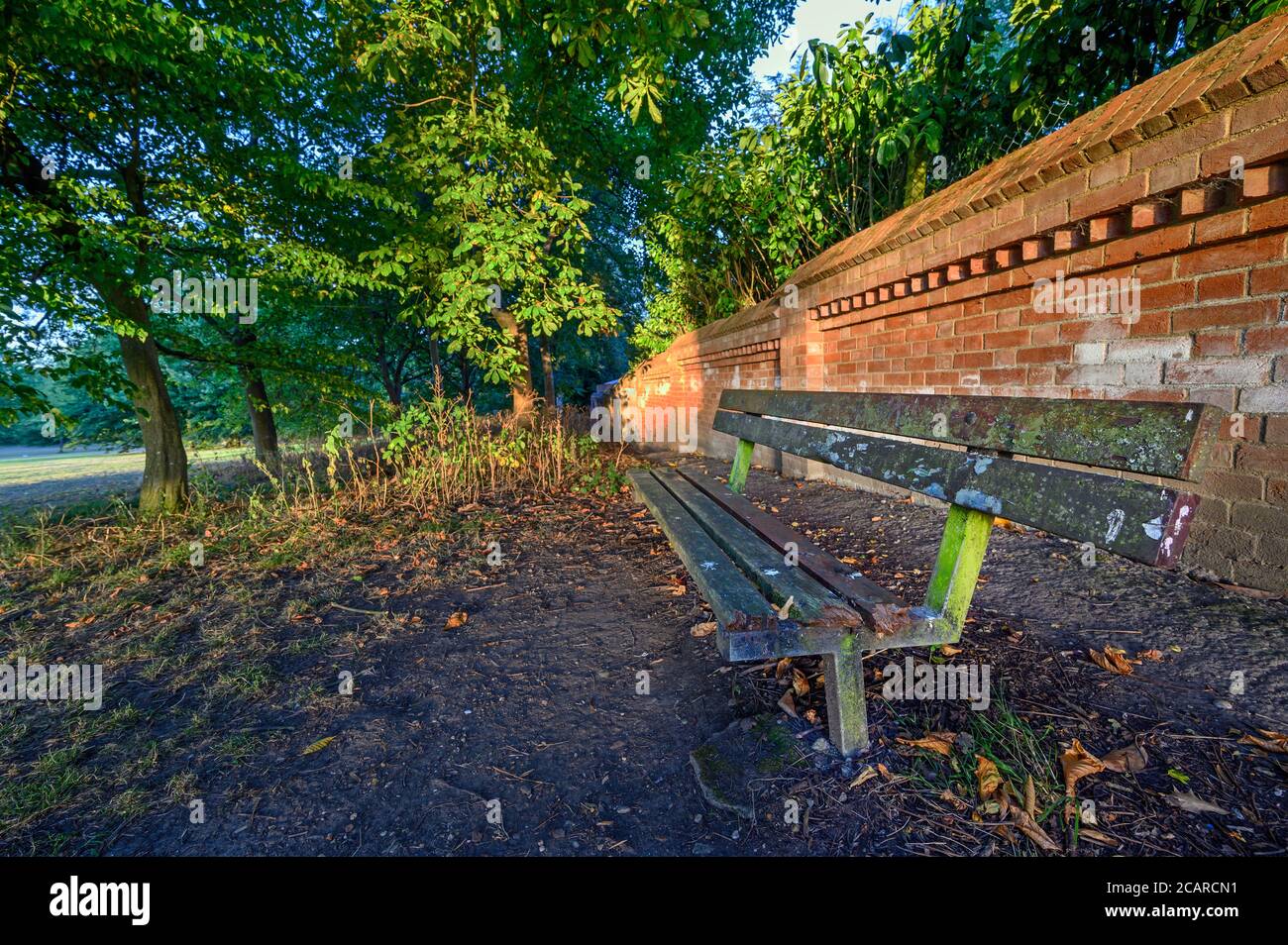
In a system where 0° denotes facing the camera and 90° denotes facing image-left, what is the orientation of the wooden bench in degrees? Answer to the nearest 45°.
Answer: approximately 45°
